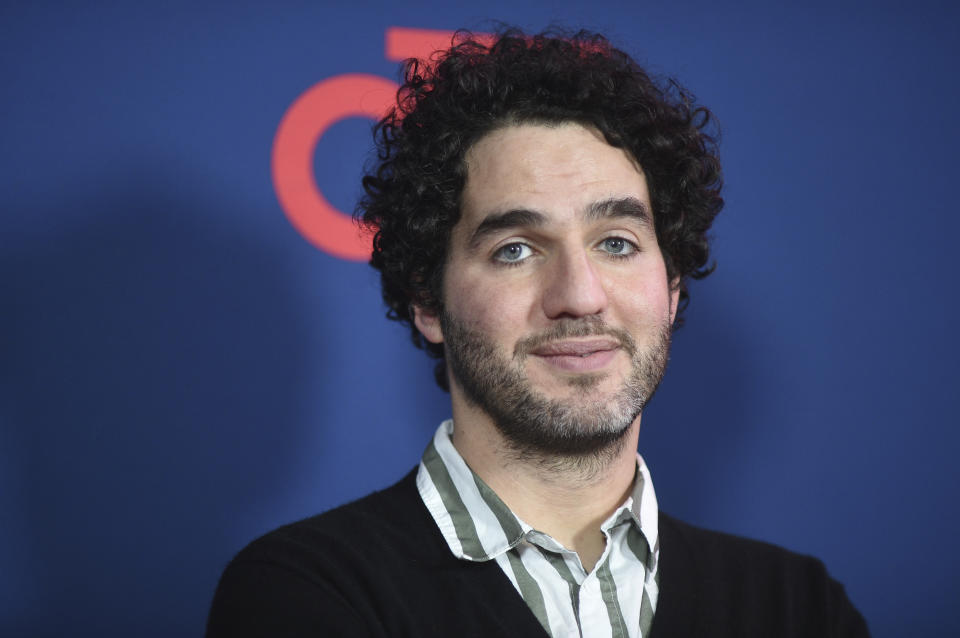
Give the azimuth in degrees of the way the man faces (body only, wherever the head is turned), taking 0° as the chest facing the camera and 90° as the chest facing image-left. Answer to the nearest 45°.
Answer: approximately 315°
